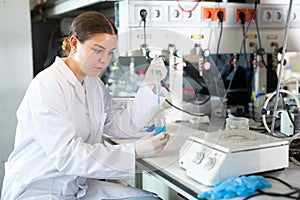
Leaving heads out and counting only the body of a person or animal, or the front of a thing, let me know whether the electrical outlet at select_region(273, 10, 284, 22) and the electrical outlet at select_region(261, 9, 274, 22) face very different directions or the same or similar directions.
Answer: same or similar directions

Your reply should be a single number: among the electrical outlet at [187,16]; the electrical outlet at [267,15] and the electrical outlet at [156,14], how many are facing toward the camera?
3

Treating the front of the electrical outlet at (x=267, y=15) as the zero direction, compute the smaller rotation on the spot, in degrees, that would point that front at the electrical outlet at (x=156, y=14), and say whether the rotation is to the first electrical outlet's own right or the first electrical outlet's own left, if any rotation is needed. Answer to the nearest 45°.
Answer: approximately 45° to the first electrical outlet's own right

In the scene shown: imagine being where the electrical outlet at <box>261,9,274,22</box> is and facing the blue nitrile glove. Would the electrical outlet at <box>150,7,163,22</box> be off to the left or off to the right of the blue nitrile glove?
right

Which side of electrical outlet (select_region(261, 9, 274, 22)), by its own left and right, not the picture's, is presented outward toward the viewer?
front

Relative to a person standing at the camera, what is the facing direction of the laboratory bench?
facing the viewer and to the left of the viewer

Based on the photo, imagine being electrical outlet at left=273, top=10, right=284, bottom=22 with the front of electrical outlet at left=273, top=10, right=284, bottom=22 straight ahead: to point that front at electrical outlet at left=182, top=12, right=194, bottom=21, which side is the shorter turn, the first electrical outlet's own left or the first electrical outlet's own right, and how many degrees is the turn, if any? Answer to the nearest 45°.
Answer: approximately 45° to the first electrical outlet's own right

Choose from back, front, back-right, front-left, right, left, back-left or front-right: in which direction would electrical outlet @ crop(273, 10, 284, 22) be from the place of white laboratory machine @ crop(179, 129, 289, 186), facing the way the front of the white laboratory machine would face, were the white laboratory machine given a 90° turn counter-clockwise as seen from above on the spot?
back-left

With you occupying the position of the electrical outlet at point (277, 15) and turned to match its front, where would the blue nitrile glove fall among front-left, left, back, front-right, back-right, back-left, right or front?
front

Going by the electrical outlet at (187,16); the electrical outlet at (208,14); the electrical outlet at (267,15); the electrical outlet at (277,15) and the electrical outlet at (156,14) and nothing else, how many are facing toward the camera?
5

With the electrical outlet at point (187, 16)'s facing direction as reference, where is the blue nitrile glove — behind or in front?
in front

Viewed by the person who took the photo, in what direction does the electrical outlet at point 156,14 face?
facing the viewer

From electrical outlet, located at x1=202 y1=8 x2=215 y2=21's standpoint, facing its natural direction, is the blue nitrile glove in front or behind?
in front
